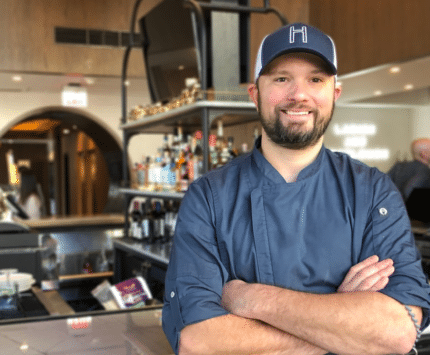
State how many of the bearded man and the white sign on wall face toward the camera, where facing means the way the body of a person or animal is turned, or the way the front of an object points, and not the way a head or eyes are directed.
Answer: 2

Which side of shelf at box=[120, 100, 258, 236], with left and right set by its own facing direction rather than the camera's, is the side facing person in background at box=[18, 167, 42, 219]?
right

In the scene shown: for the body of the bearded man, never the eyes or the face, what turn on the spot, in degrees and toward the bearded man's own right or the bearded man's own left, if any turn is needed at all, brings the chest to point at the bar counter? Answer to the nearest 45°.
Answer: approximately 135° to the bearded man's own right

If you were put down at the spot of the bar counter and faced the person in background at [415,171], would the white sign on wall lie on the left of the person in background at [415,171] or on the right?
left

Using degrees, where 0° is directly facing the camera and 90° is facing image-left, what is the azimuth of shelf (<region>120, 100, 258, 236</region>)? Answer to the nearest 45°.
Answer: approximately 45°

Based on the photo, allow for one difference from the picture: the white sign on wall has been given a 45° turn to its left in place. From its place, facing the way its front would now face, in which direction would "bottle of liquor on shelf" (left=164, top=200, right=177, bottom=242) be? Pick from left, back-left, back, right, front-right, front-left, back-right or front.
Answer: front-right

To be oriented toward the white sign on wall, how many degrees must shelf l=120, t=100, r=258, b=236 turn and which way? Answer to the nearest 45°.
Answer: approximately 135° to its right

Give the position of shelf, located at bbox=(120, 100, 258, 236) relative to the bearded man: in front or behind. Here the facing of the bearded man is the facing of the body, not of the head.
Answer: behind

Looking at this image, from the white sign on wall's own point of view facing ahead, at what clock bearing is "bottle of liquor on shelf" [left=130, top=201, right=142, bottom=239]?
The bottle of liquor on shelf is roughly at 12 o'clock from the white sign on wall.

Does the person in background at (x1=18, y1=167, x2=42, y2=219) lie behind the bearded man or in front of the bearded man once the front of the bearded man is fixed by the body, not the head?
behind
